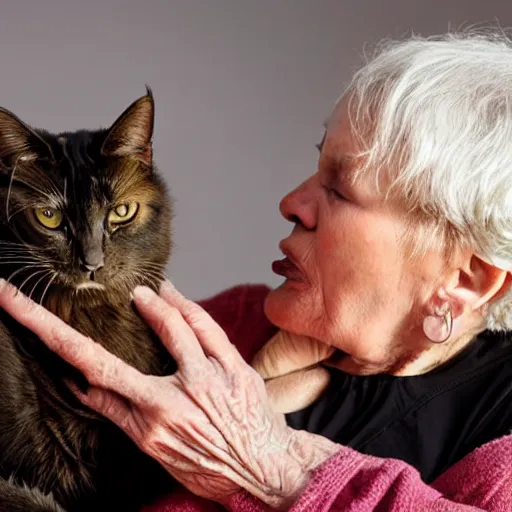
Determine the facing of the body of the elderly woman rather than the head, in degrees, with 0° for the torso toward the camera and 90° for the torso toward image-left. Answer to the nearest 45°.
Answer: approximately 90°

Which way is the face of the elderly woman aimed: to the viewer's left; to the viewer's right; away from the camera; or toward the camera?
to the viewer's left
